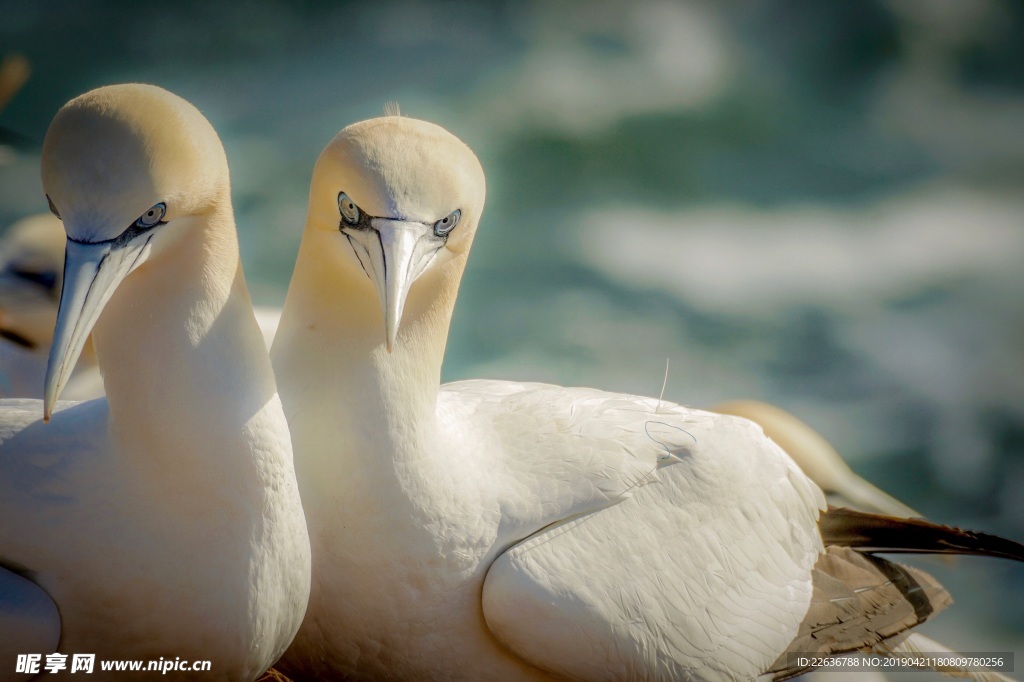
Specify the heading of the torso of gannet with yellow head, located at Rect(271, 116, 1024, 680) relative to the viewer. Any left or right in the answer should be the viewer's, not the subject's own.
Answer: facing the viewer and to the left of the viewer

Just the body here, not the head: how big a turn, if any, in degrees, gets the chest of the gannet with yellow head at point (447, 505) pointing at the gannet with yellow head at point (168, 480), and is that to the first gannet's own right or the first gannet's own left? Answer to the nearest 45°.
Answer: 0° — it already faces it

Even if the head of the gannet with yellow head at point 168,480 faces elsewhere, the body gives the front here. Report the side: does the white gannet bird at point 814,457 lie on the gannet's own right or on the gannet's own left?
on the gannet's own left

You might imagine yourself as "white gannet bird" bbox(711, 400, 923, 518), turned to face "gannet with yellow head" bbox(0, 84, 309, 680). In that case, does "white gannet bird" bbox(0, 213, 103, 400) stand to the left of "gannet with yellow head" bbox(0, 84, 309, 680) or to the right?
right

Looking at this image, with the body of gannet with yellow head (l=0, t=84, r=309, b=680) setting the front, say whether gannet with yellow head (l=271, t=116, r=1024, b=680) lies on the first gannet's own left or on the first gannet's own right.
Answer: on the first gannet's own left

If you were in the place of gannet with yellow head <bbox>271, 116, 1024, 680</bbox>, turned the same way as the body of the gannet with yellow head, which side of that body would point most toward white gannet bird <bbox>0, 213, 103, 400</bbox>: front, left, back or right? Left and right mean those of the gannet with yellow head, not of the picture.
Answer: right

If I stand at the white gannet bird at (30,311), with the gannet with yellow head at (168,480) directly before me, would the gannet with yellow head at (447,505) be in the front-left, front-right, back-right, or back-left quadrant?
front-left

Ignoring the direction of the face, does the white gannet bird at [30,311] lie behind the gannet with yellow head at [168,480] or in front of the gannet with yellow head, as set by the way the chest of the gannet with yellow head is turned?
behind
